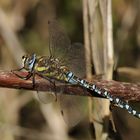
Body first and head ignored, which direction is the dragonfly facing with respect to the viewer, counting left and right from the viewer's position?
facing to the left of the viewer
